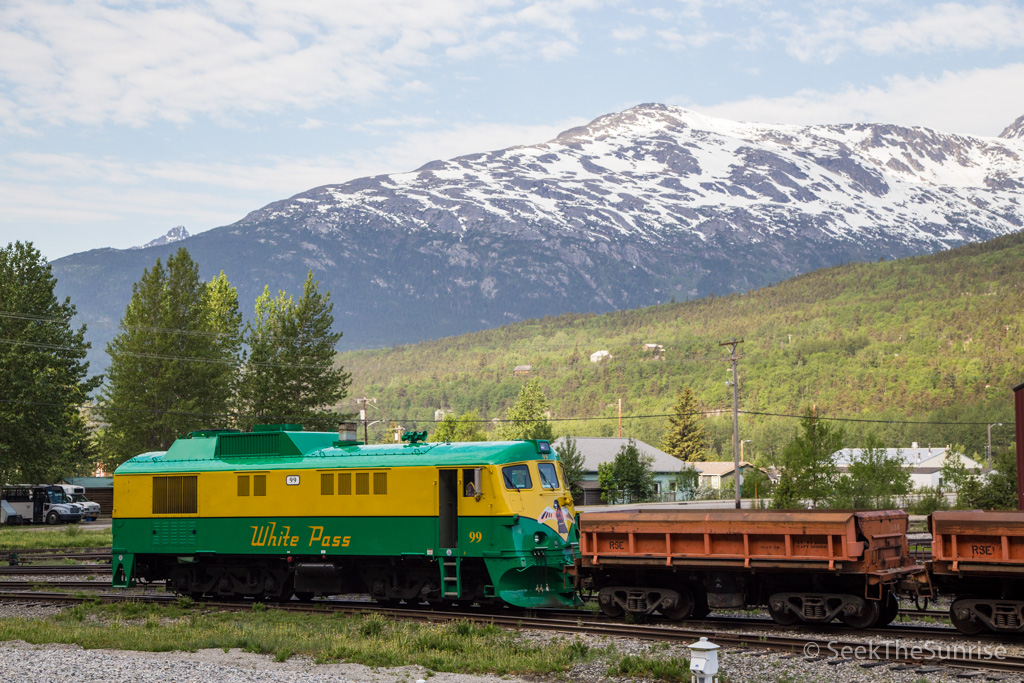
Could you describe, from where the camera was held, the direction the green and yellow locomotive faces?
facing the viewer and to the right of the viewer

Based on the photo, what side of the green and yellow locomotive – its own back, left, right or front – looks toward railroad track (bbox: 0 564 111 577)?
back

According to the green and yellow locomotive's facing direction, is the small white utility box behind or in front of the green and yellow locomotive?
in front

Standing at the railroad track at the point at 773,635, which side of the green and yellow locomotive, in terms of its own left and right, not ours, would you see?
front
